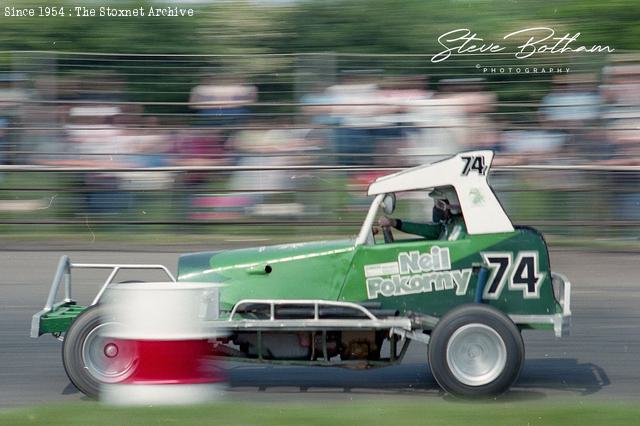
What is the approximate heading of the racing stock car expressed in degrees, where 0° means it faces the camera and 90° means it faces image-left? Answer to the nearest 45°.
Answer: approximately 90°
